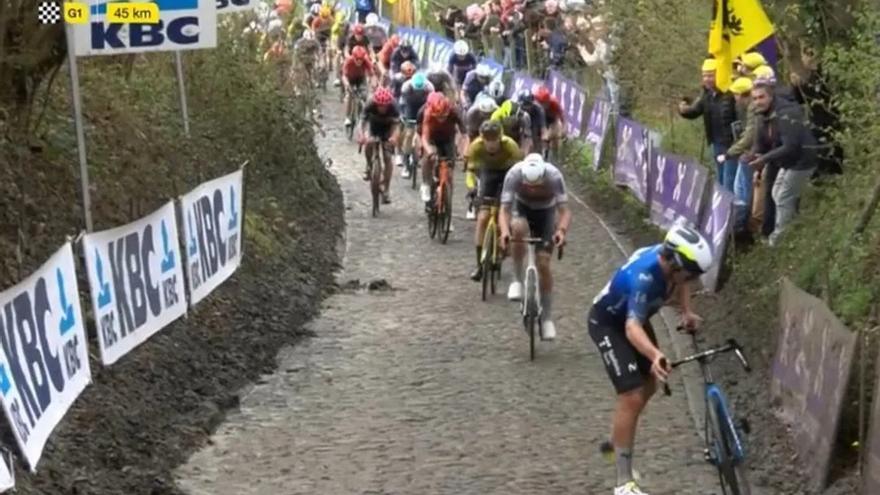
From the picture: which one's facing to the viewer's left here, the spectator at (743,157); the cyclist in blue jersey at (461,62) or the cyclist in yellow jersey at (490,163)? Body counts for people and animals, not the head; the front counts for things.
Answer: the spectator

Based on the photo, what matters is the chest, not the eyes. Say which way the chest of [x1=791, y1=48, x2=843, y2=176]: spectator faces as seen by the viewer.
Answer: to the viewer's left

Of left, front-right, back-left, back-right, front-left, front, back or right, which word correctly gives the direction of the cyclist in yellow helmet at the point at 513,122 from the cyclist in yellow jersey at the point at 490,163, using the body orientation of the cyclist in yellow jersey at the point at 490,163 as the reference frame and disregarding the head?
back

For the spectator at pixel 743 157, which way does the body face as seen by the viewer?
to the viewer's left

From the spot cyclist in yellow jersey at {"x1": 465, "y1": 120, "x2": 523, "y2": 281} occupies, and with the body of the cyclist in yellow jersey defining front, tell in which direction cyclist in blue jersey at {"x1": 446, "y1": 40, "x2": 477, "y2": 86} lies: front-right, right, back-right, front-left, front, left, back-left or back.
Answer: back

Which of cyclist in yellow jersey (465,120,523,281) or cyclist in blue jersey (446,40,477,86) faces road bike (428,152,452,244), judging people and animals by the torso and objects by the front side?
the cyclist in blue jersey

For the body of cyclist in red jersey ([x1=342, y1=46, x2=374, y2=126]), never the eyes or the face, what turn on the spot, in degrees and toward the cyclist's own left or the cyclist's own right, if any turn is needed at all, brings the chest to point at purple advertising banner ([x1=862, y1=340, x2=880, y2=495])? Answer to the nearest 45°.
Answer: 0° — they already face it

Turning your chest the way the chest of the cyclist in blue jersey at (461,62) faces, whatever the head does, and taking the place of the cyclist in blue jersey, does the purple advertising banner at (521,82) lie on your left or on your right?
on your left
